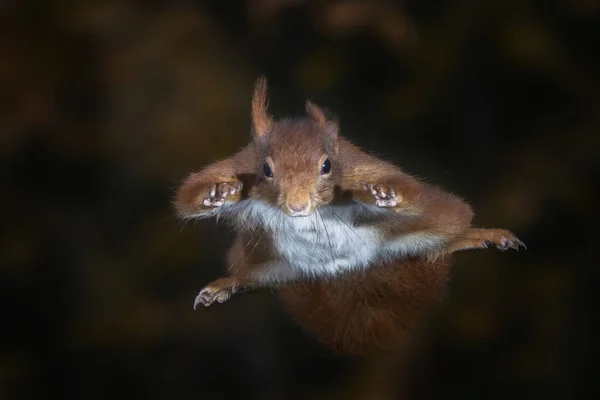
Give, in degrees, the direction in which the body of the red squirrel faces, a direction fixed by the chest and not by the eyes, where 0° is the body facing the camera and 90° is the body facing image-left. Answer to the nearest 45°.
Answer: approximately 0°
